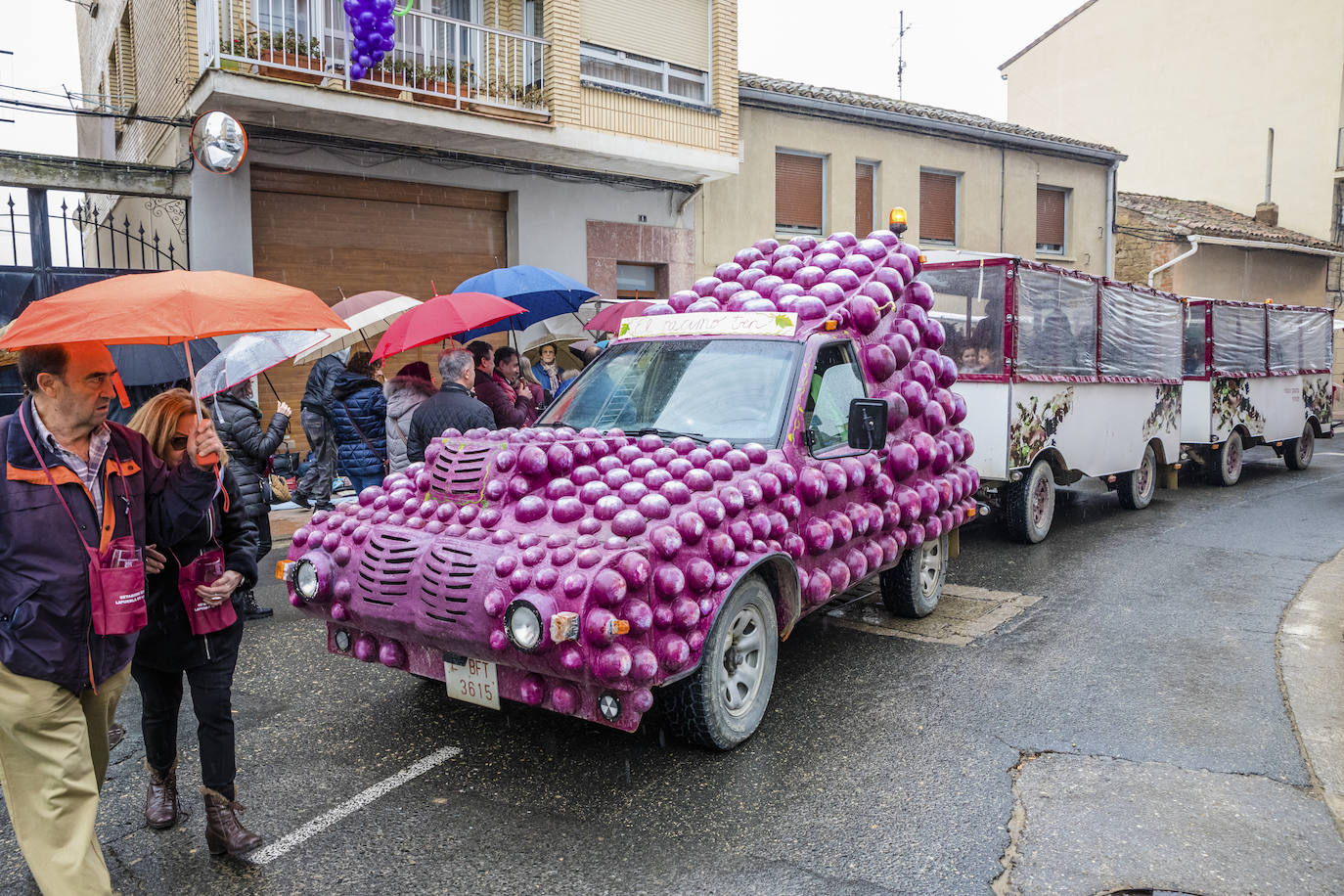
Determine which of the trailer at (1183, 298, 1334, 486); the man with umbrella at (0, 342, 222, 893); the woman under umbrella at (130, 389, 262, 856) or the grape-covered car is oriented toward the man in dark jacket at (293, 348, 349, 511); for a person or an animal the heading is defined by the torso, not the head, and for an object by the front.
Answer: the trailer

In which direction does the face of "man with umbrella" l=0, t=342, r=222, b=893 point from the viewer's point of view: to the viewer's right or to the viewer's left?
to the viewer's right

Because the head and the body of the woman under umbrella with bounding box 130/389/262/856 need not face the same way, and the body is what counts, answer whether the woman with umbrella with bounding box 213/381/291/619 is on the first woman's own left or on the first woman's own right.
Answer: on the first woman's own left

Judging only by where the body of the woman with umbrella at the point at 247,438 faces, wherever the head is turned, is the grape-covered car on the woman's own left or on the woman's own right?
on the woman's own right

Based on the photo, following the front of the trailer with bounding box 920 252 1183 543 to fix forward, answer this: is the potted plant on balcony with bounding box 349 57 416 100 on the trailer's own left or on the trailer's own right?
on the trailer's own right

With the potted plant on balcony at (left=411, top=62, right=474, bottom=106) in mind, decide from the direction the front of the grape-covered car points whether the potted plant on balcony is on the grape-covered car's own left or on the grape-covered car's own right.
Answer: on the grape-covered car's own right

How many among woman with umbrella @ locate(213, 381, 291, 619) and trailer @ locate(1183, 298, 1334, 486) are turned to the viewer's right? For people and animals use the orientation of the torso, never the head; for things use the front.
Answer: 1

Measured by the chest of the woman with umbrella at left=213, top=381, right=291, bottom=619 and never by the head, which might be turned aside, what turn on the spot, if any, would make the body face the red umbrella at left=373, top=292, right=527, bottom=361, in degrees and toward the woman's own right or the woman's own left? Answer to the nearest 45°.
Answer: approximately 45° to the woman's own left

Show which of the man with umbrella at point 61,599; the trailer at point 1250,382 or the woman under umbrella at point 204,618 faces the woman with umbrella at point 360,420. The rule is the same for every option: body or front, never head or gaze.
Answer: the trailer

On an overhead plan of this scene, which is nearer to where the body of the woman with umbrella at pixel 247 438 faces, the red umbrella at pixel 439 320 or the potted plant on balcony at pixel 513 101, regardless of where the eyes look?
the red umbrella

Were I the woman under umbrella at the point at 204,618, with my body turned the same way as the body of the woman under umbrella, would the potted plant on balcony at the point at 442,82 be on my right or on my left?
on my left

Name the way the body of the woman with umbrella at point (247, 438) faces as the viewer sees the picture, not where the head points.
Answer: to the viewer's right
